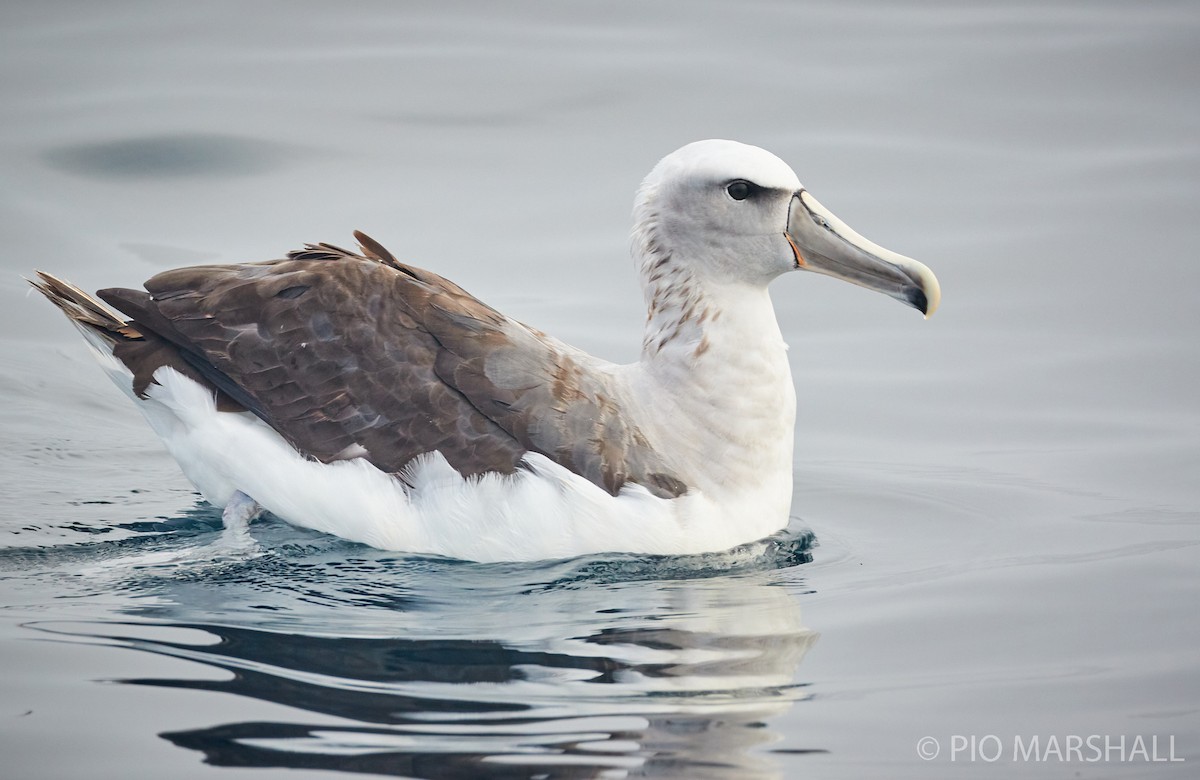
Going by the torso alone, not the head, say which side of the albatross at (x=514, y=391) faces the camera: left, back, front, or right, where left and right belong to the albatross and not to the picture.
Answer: right
